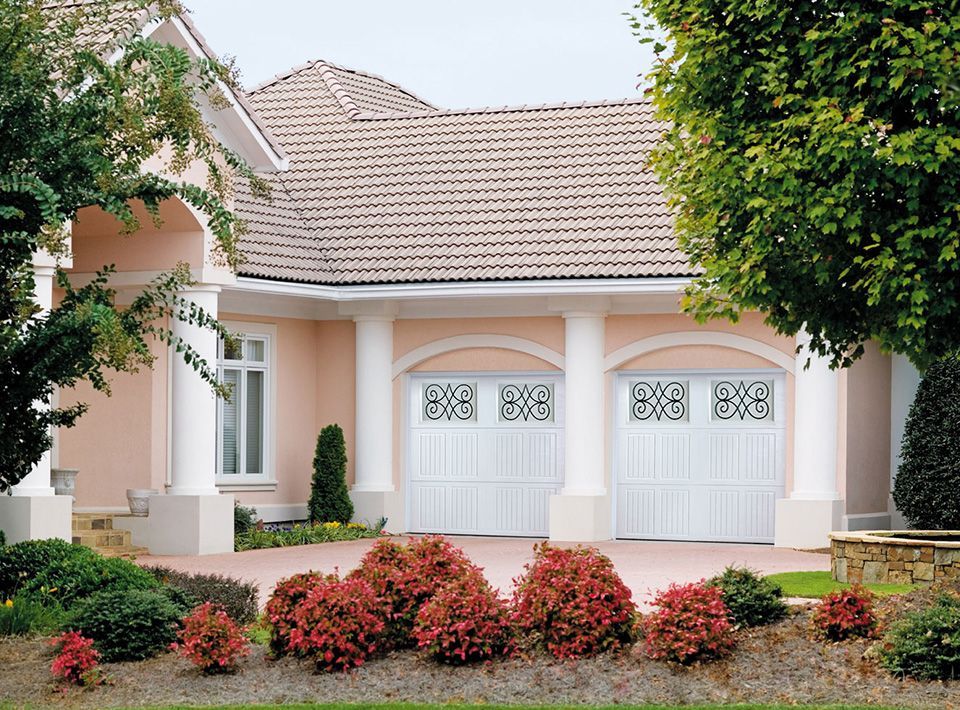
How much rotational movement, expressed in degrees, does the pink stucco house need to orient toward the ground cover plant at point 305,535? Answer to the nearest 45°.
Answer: approximately 90° to its right

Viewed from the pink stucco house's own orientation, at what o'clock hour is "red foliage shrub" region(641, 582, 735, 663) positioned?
The red foliage shrub is roughly at 12 o'clock from the pink stucco house.

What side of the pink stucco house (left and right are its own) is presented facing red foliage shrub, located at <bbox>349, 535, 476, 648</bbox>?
front

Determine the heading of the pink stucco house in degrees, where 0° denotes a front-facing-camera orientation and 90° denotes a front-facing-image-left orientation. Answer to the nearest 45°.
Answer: approximately 0°

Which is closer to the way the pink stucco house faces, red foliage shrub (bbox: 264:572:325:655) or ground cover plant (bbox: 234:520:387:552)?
the red foliage shrub

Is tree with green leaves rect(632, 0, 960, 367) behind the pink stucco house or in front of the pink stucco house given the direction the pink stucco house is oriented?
in front

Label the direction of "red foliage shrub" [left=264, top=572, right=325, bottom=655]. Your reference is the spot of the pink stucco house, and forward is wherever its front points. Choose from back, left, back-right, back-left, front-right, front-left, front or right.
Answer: front

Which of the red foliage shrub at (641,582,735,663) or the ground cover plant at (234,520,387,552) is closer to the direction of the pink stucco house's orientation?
the red foliage shrub

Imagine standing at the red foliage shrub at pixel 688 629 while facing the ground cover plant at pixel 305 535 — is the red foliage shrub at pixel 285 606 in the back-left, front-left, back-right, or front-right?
front-left

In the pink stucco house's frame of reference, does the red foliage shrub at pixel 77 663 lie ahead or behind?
ahead

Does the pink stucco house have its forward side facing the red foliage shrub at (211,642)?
yes

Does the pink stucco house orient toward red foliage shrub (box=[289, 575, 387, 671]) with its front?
yes

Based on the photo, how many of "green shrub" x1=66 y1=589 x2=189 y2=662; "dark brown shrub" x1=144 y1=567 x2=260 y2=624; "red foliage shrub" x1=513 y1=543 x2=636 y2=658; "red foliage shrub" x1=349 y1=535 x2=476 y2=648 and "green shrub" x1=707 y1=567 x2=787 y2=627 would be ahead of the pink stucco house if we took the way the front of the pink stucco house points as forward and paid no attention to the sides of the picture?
5
